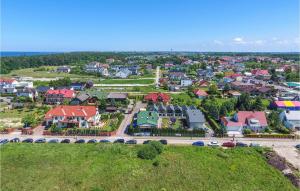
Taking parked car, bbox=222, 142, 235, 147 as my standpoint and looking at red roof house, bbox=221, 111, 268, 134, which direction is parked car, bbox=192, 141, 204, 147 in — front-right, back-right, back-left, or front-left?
back-left

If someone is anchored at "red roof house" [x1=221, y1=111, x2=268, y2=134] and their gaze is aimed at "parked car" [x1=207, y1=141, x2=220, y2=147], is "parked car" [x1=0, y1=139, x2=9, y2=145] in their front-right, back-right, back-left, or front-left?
front-right

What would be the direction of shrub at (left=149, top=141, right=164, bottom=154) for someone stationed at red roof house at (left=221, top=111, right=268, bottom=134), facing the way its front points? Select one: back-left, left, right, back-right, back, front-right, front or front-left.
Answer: front-right

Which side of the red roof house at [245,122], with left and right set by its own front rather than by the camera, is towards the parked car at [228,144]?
front

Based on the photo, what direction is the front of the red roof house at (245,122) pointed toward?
toward the camera

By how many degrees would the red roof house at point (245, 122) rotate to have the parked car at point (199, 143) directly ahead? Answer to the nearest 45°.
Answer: approximately 45° to its right

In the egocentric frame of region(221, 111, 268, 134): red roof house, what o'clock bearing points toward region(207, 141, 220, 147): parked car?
The parked car is roughly at 1 o'clock from the red roof house.

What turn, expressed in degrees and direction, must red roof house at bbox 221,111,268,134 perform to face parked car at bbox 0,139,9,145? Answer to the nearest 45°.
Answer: approximately 45° to its right
